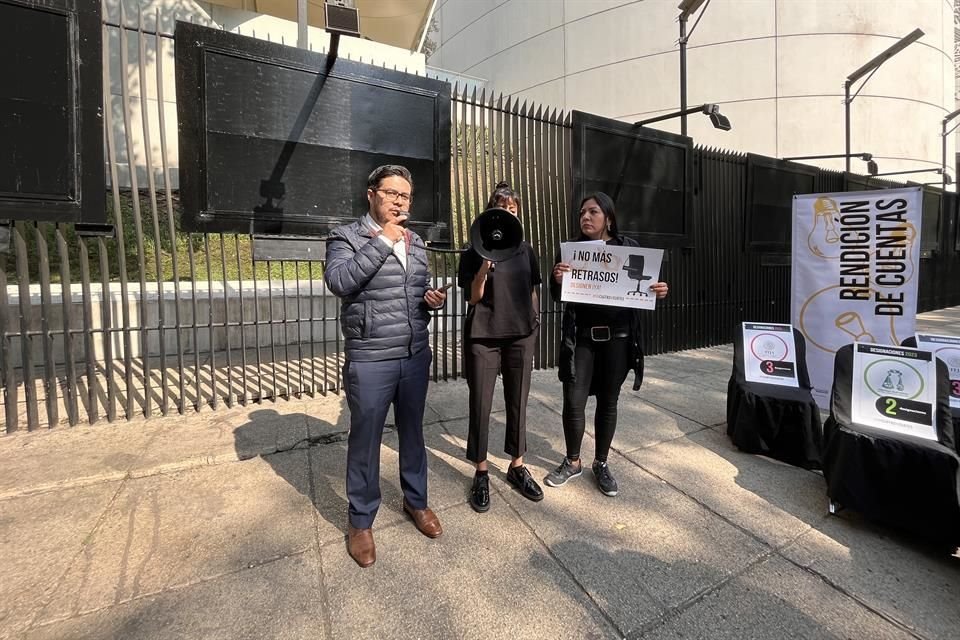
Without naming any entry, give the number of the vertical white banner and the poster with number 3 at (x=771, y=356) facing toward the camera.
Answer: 2

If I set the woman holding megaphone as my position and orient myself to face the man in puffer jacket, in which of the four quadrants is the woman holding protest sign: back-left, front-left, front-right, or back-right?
back-left

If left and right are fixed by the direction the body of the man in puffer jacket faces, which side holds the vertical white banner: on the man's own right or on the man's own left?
on the man's own left

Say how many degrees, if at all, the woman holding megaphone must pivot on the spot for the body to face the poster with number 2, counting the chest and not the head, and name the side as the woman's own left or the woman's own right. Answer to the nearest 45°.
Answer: approximately 90° to the woman's own left

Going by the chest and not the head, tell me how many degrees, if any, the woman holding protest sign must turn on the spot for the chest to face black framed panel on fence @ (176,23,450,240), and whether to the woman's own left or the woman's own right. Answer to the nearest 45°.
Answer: approximately 90° to the woman's own right

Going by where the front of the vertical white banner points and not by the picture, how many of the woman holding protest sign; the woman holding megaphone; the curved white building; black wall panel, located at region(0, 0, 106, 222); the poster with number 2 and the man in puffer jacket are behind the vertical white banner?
1

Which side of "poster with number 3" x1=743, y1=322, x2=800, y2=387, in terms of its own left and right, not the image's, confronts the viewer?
front

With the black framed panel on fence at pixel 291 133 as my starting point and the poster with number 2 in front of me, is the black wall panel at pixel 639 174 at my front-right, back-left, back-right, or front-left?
front-left

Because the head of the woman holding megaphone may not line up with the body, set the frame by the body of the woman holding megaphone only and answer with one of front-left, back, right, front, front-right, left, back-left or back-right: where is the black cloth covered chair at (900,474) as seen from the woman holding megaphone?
left

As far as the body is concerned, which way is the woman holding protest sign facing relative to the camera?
toward the camera

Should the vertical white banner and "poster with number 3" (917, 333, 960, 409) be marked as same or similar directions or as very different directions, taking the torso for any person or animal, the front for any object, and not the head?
same or similar directions

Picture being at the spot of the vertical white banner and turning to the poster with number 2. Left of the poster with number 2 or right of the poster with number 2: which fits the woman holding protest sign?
right

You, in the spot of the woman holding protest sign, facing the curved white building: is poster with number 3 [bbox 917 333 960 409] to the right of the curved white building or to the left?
right

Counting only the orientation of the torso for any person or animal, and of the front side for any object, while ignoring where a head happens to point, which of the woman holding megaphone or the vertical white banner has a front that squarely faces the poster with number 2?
the vertical white banner

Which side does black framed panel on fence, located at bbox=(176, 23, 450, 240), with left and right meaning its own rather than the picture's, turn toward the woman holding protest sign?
front

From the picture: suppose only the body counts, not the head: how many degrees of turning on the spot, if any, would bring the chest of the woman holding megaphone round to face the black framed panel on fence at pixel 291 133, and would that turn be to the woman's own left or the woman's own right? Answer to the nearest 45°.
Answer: approximately 135° to the woman's own right

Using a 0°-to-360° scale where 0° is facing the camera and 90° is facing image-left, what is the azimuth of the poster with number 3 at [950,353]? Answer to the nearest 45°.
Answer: approximately 0°

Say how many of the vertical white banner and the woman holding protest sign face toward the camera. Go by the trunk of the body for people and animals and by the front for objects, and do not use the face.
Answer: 2
